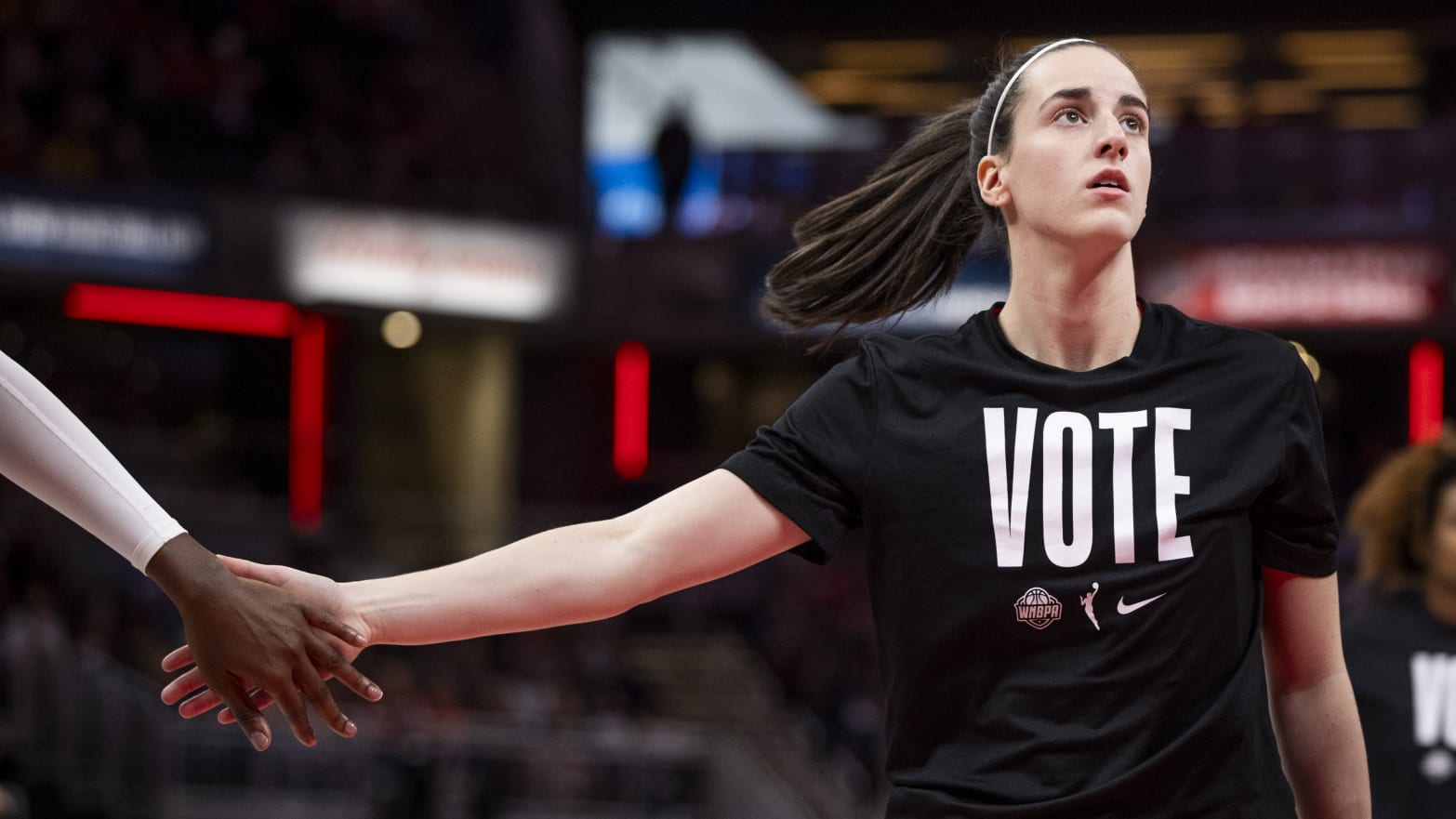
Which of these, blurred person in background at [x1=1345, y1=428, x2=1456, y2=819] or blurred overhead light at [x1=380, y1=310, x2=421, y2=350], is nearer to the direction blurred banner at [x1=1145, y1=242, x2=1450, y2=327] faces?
the blurred person in background

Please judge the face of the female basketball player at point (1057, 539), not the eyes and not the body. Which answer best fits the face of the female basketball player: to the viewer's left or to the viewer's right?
to the viewer's right

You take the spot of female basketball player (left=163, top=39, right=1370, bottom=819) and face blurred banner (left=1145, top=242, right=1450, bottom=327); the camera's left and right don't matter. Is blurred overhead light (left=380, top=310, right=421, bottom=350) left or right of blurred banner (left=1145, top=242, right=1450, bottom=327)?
left

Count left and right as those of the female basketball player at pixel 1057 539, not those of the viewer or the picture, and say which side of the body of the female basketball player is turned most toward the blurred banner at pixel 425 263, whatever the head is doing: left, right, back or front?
back

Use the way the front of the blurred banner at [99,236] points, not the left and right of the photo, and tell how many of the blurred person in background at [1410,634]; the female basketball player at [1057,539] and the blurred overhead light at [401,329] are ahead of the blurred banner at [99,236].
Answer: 2

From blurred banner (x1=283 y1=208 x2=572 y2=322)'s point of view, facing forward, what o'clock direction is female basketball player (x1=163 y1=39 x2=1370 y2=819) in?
The female basketball player is roughly at 12 o'clock from the blurred banner.

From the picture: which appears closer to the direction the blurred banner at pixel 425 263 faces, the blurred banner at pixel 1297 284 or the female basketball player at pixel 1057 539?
the female basketball player

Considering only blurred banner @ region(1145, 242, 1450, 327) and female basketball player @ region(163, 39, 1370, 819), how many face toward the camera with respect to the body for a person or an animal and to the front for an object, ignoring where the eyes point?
2

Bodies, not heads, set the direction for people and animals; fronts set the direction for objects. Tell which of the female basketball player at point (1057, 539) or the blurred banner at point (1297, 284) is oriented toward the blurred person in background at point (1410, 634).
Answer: the blurred banner

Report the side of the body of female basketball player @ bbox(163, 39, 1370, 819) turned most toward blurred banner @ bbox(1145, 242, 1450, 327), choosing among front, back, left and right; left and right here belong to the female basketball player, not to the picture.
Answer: back
